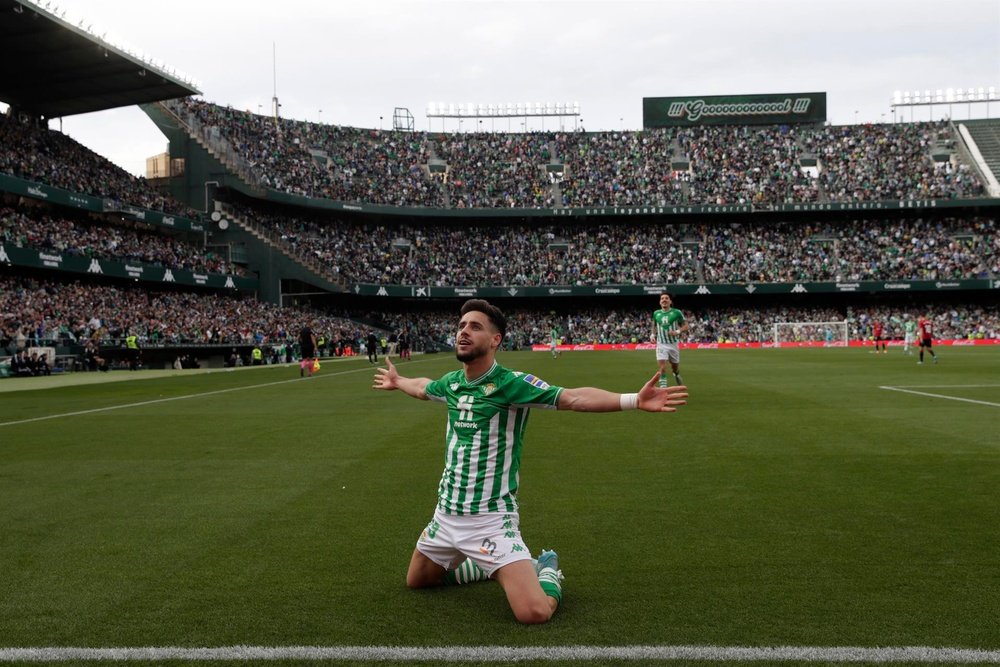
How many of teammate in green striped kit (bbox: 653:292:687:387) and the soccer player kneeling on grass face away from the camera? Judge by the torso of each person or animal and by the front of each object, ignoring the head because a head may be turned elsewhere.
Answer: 0

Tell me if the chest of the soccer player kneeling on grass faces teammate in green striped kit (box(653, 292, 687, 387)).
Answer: no

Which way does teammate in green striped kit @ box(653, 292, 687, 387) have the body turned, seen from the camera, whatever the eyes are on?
toward the camera

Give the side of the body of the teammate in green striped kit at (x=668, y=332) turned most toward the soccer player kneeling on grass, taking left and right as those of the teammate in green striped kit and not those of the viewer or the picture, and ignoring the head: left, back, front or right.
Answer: front
